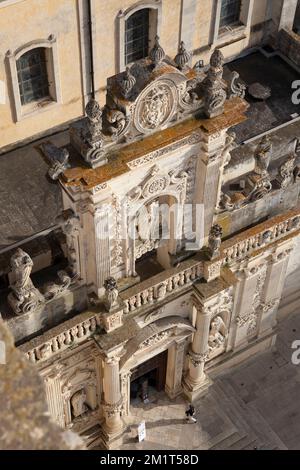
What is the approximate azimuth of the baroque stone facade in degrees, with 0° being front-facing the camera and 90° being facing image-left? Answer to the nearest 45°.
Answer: approximately 315°
